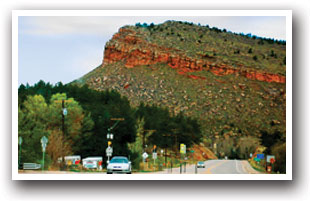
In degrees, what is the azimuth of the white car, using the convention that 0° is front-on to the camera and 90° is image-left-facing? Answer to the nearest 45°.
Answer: approximately 0°

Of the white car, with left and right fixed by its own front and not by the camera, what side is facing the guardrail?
right
